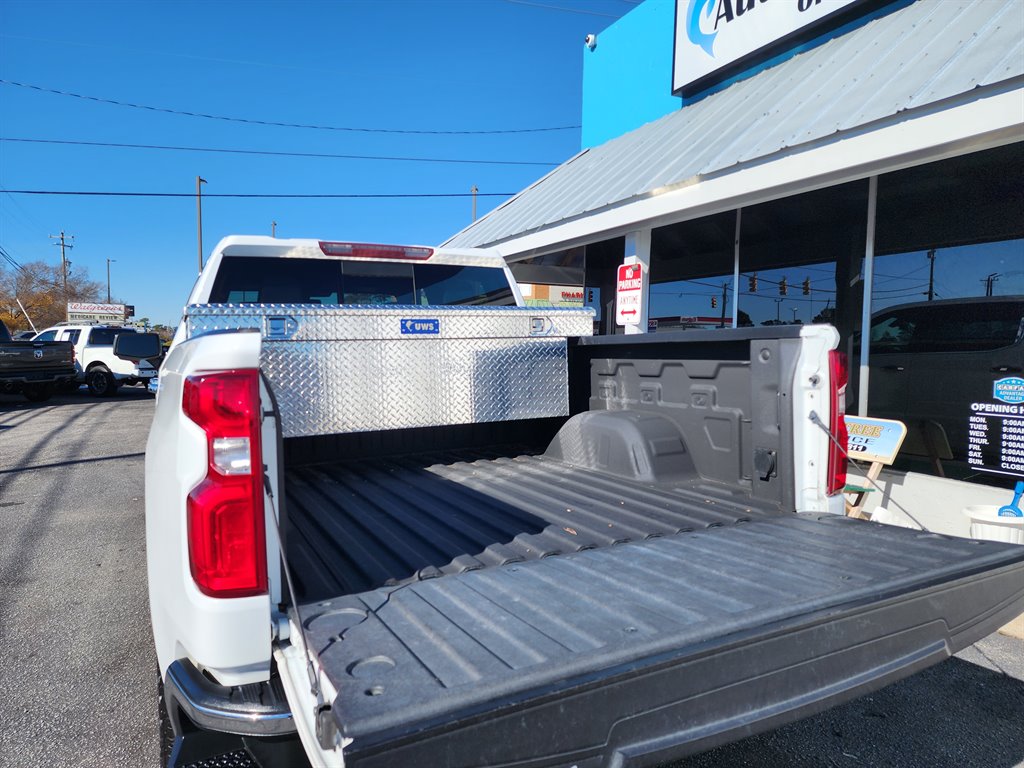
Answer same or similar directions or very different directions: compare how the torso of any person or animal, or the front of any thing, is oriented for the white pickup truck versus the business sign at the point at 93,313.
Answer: very different directions

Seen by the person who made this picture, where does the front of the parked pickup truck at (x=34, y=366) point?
facing away from the viewer and to the left of the viewer

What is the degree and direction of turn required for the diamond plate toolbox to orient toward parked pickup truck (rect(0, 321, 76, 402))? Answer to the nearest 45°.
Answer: approximately 135° to its right

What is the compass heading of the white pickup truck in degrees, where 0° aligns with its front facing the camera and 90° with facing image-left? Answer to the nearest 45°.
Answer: approximately 135°

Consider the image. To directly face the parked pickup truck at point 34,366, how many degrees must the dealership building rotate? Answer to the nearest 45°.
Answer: approximately 45° to its right

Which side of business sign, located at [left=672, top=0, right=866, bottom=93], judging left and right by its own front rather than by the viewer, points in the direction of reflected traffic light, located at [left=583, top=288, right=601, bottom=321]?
right
